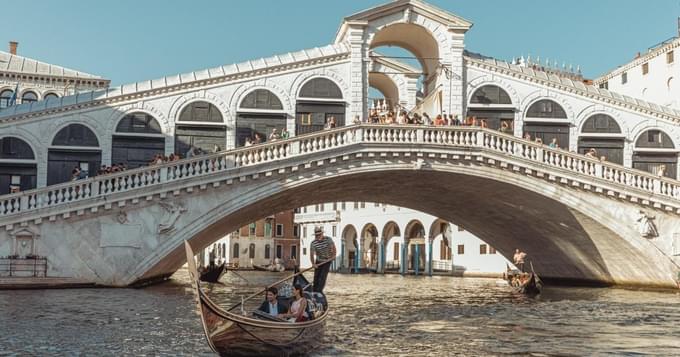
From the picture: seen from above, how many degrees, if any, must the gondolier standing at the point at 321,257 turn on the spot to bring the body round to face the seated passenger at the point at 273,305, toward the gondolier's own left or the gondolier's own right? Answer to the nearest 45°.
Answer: approximately 45° to the gondolier's own left

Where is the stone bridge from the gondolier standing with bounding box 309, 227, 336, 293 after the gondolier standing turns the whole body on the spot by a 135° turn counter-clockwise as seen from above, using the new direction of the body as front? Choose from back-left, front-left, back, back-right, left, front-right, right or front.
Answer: left

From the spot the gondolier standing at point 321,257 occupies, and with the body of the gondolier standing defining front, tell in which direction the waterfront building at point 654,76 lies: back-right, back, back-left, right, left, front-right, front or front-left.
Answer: back

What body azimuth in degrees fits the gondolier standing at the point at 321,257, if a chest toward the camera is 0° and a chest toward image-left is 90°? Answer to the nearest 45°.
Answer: approximately 45°
